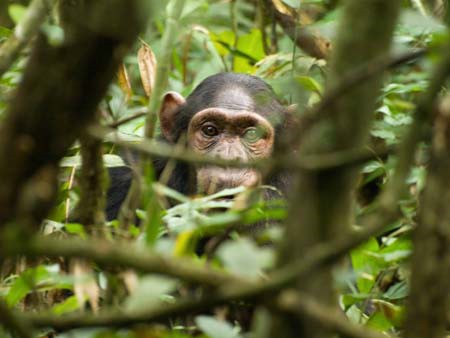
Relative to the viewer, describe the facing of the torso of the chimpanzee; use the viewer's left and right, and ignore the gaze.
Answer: facing the viewer

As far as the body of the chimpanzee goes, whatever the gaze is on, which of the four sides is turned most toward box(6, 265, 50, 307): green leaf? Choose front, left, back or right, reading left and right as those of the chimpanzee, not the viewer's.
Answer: front

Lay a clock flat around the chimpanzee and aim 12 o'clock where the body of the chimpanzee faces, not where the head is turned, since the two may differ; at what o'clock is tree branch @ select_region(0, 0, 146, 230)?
The tree branch is roughly at 12 o'clock from the chimpanzee.

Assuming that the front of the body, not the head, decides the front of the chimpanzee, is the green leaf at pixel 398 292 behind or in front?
in front

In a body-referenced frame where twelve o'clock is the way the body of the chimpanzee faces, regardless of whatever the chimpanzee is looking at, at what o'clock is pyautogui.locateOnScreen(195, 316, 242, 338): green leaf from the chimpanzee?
The green leaf is roughly at 12 o'clock from the chimpanzee.

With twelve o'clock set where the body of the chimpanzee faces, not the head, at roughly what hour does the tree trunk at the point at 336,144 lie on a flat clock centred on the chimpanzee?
The tree trunk is roughly at 12 o'clock from the chimpanzee.

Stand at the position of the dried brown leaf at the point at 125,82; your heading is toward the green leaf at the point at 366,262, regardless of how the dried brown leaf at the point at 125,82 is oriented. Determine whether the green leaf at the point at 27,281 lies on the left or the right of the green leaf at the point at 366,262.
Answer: right

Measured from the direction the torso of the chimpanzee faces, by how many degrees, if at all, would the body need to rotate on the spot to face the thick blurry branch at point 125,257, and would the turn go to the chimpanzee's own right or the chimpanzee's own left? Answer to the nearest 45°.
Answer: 0° — it already faces it

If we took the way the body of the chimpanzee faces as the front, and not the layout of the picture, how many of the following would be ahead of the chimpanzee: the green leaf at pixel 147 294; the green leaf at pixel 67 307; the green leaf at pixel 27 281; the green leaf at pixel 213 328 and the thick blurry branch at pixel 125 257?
5

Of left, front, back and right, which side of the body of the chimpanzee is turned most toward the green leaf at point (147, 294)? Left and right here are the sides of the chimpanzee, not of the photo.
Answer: front

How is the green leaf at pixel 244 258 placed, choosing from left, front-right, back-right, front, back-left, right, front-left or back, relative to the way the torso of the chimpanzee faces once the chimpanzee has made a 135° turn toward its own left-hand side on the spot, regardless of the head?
back-right

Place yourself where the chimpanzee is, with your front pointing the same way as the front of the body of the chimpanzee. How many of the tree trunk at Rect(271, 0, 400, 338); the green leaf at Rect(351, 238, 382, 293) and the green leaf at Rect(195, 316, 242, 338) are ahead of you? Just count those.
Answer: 3

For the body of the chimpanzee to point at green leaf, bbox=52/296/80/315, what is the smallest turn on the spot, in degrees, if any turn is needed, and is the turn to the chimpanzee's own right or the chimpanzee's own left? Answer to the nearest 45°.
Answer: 0° — it already faces it
